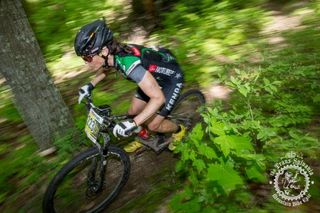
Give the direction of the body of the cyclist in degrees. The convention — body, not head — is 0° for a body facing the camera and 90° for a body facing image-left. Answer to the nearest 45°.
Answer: approximately 45°

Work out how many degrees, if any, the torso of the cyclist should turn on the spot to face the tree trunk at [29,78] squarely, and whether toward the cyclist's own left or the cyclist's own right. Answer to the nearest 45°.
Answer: approximately 90° to the cyclist's own right
